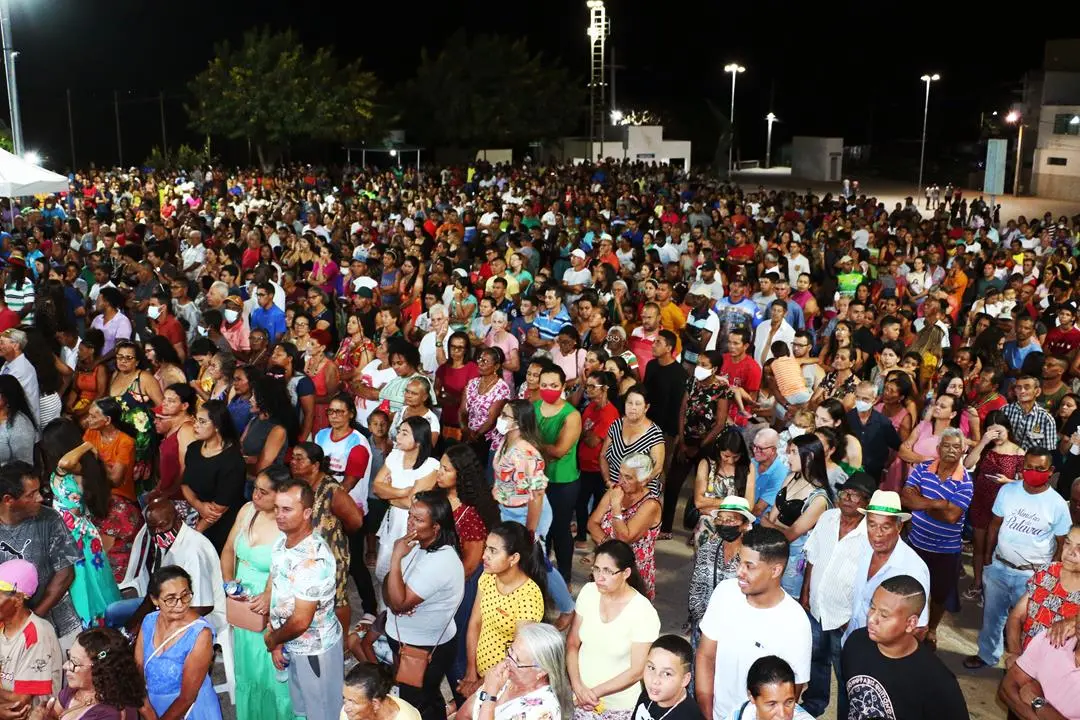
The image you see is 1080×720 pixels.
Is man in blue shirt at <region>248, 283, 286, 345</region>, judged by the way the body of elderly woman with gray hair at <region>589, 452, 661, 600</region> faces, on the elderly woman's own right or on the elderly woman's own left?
on the elderly woman's own right

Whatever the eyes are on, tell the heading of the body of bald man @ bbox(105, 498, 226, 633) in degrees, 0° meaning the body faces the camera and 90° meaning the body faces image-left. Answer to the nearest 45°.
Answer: approximately 45°

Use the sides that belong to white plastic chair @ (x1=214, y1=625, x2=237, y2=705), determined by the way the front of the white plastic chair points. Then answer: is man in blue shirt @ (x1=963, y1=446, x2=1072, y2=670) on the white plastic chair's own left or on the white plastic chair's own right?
on the white plastic chair's own left

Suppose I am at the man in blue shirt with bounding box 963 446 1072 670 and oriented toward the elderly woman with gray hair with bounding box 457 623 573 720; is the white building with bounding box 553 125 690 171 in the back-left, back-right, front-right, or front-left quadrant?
back-right

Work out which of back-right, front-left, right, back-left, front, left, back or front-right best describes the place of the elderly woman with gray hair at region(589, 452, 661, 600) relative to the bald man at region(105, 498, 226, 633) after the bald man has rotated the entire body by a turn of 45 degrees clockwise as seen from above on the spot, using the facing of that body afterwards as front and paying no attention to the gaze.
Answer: back

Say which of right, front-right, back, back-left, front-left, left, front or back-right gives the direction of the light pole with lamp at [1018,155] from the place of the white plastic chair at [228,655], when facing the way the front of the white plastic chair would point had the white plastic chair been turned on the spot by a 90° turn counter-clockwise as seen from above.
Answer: left

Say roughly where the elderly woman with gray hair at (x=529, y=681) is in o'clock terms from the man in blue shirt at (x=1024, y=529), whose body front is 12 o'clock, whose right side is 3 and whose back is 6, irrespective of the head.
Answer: The elderly woman with gray hair is roughly at 1 o'clock from the man in blue shirt.

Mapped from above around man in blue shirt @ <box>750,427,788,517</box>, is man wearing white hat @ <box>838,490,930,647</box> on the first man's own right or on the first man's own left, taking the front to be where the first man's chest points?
on the first man's own left

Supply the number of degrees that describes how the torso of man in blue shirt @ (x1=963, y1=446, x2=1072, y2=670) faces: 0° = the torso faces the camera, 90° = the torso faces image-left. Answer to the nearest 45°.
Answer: approximately 0°

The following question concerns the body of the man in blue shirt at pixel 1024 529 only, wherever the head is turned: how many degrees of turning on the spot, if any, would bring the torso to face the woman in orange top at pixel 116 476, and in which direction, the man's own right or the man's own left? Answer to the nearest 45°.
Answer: approximately 90° to the man's own right

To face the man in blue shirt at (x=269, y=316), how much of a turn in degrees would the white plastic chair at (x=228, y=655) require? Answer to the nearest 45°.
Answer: approximately 135° to its right
